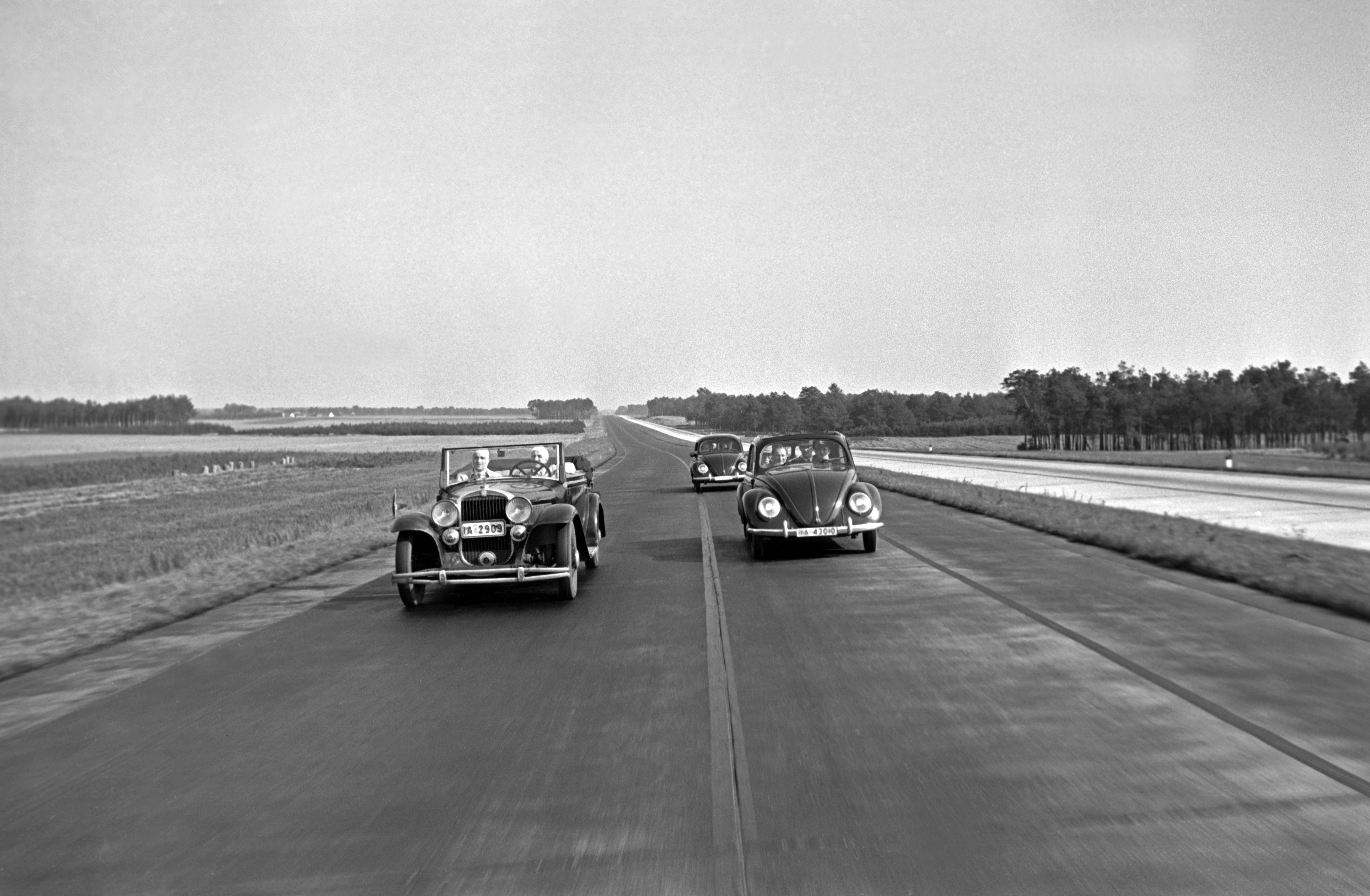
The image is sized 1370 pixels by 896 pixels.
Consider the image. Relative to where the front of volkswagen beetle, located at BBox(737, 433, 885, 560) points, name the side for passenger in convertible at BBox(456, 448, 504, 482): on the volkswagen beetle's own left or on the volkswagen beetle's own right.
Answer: on the volkswagen beetle's own right

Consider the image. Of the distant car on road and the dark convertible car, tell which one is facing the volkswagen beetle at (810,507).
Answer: the distant car on road

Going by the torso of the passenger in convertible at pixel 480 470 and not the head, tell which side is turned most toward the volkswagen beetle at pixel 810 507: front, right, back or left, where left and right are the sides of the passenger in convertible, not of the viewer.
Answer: left

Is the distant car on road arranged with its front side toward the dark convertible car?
yes

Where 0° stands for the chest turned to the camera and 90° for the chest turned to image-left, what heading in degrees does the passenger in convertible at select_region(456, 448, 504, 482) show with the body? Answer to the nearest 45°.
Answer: approximately 0°

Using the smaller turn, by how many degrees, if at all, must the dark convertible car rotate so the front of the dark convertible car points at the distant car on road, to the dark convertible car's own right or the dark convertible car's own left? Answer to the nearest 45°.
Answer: approximately 180°

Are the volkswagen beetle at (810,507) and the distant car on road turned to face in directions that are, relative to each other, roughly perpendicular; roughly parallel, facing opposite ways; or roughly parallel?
roughly parallel

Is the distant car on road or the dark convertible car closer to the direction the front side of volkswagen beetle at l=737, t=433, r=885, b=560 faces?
the dark convertible car

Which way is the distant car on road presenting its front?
toward the camera

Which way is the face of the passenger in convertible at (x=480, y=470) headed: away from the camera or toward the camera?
toward the camera

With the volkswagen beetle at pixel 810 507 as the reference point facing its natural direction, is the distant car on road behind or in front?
behind

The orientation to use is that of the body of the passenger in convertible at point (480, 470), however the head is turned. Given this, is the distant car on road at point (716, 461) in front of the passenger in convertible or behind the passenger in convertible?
behind

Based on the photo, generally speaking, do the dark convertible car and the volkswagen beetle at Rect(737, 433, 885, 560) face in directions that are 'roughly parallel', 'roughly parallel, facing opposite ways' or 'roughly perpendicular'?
roughly parallel

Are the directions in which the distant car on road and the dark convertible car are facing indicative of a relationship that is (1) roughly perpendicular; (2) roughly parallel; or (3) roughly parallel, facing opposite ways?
roughly parallel
